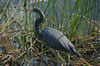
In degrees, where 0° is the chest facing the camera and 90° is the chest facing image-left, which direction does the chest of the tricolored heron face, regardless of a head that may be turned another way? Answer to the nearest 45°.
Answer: approximately 90°
